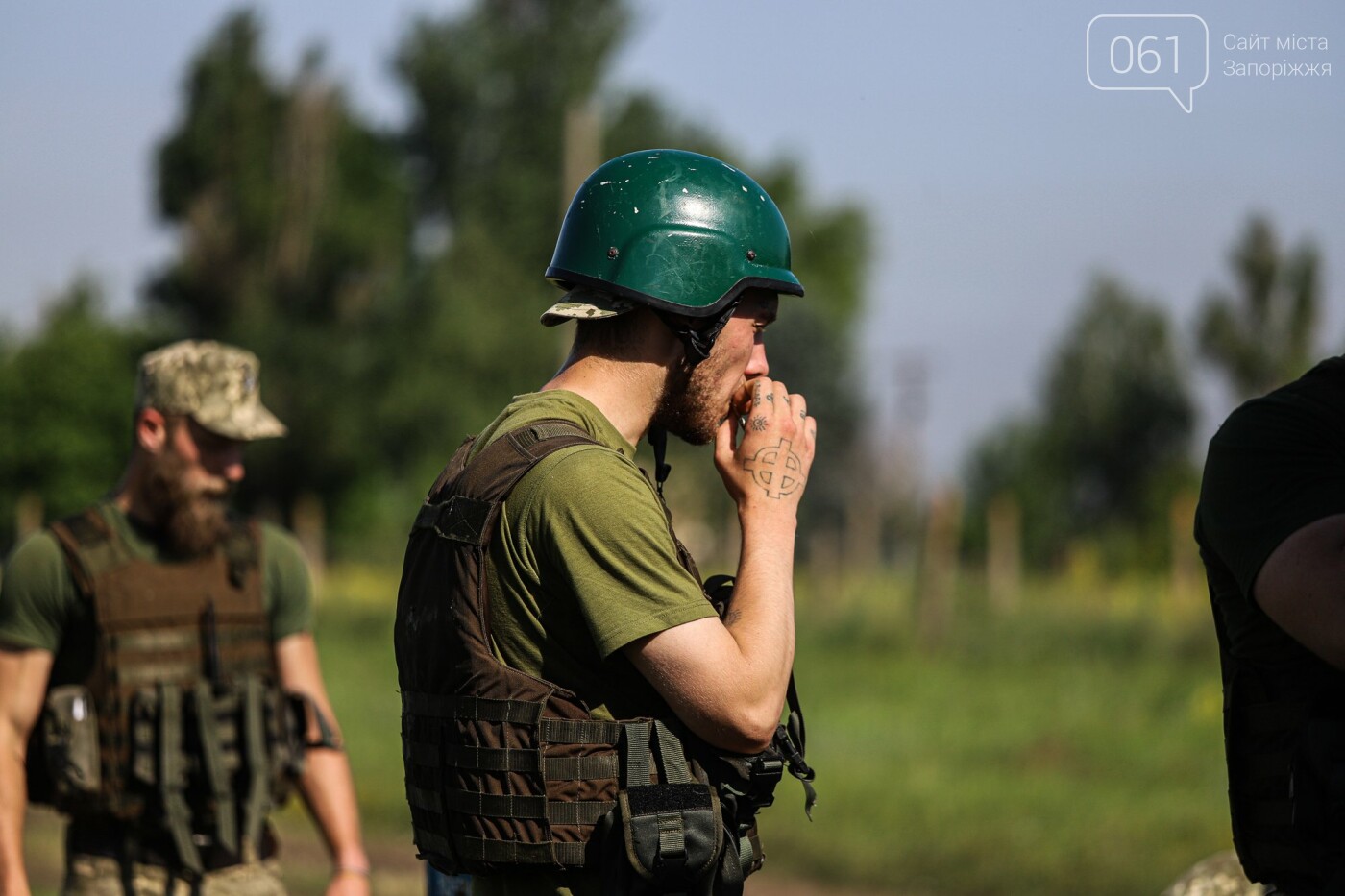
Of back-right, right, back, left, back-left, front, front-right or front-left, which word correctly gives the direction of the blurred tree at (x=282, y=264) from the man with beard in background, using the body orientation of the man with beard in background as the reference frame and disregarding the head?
back-left

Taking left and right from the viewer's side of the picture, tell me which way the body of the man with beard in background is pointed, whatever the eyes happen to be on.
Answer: facing the viewer and to the right of the viewer

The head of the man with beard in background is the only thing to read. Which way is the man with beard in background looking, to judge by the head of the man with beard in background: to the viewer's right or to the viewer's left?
to the viewer's right
